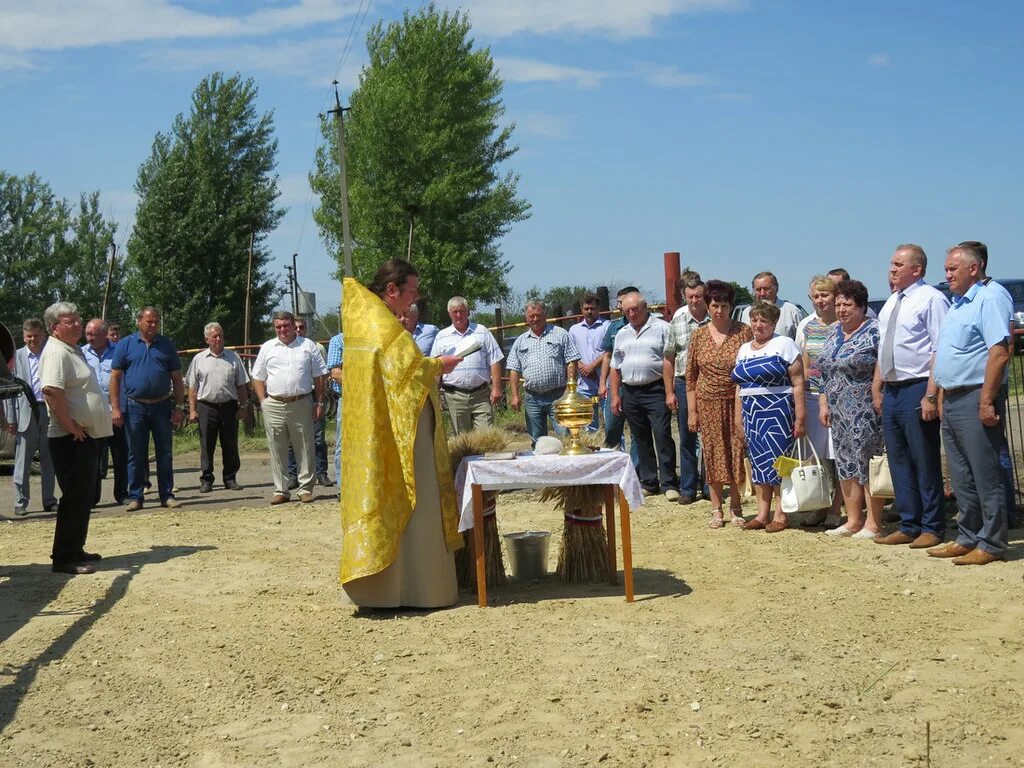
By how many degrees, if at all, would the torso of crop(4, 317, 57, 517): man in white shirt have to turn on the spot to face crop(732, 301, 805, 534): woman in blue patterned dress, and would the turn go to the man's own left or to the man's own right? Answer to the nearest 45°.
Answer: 0° — they already face them

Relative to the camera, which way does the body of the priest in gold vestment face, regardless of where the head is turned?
to the viewer's right

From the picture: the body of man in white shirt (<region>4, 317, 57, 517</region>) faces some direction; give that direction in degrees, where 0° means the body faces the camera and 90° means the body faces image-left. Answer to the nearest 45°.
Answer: approximately 315°

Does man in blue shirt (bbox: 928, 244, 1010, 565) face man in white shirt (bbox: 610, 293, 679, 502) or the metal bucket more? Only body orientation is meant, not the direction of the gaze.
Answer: the metal bucket

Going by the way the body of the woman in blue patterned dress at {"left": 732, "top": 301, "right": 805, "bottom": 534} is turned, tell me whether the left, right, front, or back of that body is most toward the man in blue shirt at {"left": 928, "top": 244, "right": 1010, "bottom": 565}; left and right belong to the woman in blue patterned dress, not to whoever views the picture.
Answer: left

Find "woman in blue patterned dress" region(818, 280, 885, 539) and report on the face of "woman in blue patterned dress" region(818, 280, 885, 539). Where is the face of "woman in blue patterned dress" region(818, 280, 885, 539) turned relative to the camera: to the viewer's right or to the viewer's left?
to the viewer's left

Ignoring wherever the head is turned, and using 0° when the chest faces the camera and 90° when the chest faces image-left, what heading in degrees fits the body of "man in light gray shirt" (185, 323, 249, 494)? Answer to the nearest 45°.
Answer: approximately 0°

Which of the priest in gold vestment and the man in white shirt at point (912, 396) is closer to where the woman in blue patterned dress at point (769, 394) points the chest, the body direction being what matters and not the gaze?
the priest in gold vestment

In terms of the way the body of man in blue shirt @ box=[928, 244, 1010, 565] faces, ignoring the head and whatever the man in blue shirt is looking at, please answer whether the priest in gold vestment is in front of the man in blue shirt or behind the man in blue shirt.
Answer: in front

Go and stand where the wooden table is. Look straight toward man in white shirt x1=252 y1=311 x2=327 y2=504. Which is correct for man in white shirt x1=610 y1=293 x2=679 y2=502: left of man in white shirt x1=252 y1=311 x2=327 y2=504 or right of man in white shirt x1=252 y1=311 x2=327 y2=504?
right

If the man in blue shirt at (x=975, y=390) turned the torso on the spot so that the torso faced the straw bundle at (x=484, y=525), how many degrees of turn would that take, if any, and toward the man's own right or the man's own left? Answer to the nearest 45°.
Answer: approximately 45° to the man's own right

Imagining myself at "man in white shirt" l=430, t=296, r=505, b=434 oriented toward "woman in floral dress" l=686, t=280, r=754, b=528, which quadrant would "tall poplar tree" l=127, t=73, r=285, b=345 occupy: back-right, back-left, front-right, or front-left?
back-left

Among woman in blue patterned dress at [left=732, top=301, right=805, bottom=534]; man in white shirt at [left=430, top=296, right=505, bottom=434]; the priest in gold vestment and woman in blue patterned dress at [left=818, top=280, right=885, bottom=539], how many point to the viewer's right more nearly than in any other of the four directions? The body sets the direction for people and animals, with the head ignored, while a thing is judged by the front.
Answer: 1

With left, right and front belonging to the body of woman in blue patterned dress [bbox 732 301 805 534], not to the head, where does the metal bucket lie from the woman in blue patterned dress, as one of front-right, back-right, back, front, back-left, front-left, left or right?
front
